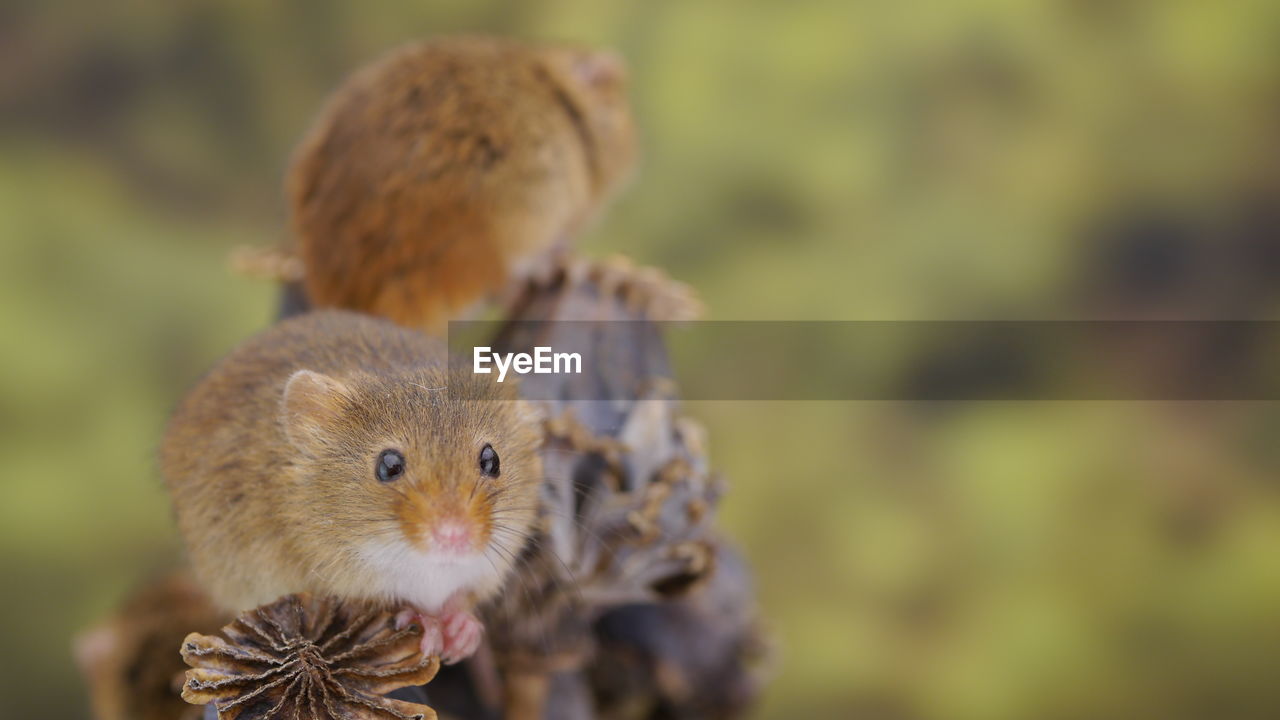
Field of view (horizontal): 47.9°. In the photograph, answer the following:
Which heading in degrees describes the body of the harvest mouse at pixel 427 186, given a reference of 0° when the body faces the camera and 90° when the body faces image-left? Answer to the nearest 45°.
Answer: approximately 270°
